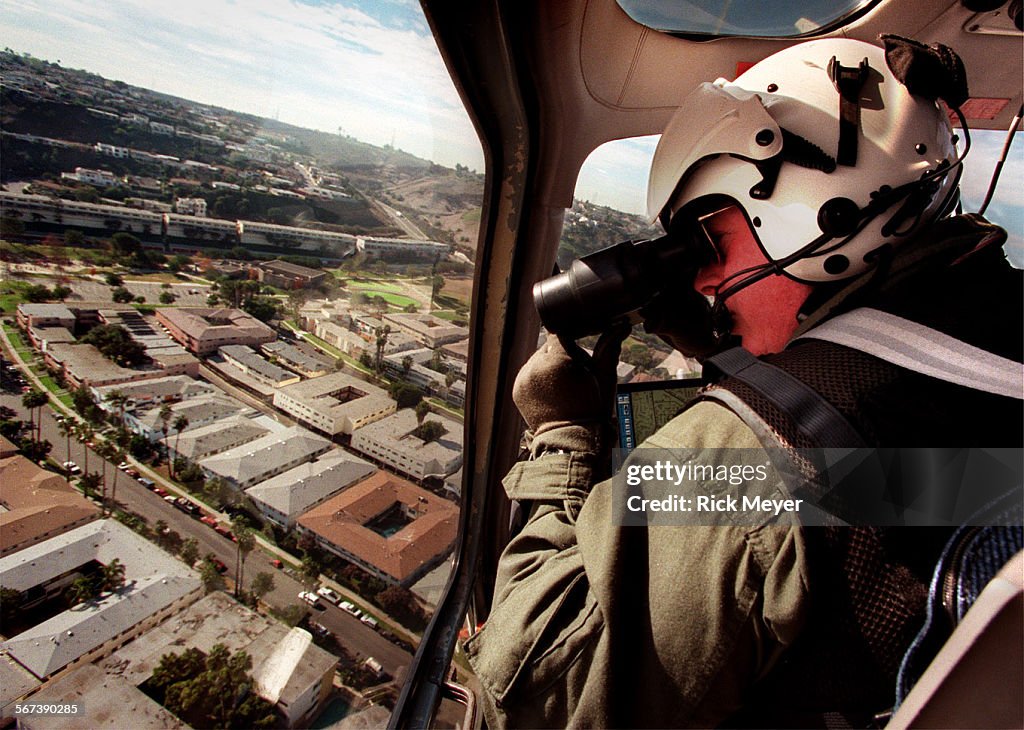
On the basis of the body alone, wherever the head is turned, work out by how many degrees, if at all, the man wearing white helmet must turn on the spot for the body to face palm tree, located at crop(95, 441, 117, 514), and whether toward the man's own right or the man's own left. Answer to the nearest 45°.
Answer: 0° — they already face it

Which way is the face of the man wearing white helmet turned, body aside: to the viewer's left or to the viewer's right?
to the viewer's left

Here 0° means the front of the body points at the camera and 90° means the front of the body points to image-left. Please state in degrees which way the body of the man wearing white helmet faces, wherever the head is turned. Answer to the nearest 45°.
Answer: approximately 90°

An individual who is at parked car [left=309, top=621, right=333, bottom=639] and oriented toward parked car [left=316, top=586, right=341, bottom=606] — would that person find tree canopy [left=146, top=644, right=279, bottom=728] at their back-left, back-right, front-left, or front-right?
back-left

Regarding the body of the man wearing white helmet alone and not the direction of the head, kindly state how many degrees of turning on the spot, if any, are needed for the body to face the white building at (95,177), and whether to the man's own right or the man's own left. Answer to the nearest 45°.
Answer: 0° — they already face it
